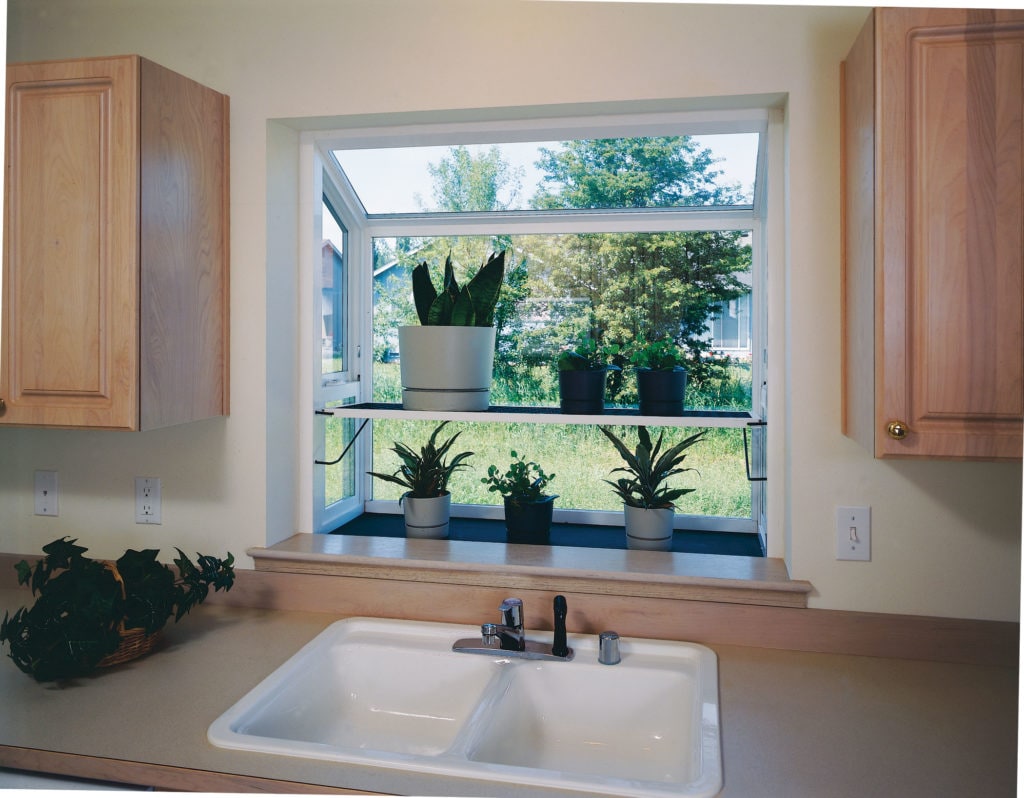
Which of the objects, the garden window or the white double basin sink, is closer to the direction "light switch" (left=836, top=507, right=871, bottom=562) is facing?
the white double basin sink

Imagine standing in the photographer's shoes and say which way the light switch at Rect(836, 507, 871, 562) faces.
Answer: facing the viewer

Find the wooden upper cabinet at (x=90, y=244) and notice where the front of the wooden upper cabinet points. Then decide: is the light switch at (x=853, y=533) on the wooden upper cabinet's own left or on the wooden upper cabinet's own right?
on the wooden upper cabinet's own left

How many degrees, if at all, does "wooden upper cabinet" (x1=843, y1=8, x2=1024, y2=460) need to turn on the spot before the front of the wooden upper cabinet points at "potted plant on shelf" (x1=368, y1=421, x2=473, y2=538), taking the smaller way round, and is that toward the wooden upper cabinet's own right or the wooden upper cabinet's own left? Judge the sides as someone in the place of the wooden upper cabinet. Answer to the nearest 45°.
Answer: approximately 90° to the wooden upper cabinet's own right

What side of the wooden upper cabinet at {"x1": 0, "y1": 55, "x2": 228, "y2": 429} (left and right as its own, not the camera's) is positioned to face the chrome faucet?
left

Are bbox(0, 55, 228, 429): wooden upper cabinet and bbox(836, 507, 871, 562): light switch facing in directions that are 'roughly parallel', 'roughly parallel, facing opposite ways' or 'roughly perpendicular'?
roughly parallel

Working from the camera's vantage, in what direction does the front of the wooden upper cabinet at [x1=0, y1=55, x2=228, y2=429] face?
facing the viewer and to the left of the viewer

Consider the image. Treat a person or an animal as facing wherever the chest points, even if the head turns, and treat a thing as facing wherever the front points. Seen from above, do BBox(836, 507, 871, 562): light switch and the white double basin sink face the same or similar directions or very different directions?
same or similar directions

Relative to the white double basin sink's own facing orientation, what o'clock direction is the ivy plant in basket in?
The ivy plant in basket is roughly at 3 o'clock from the white double basin sink.

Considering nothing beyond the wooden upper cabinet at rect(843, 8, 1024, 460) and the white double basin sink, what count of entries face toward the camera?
2

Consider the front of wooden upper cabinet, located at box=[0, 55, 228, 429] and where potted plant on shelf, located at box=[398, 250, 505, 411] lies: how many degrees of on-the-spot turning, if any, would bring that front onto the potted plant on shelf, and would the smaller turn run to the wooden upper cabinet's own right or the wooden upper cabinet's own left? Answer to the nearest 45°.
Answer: approximately 135° to the wooden upper cabinet's own left

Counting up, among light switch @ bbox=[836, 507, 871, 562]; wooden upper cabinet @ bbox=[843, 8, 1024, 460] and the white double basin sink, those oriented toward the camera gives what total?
3

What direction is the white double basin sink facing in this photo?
toward the camera
